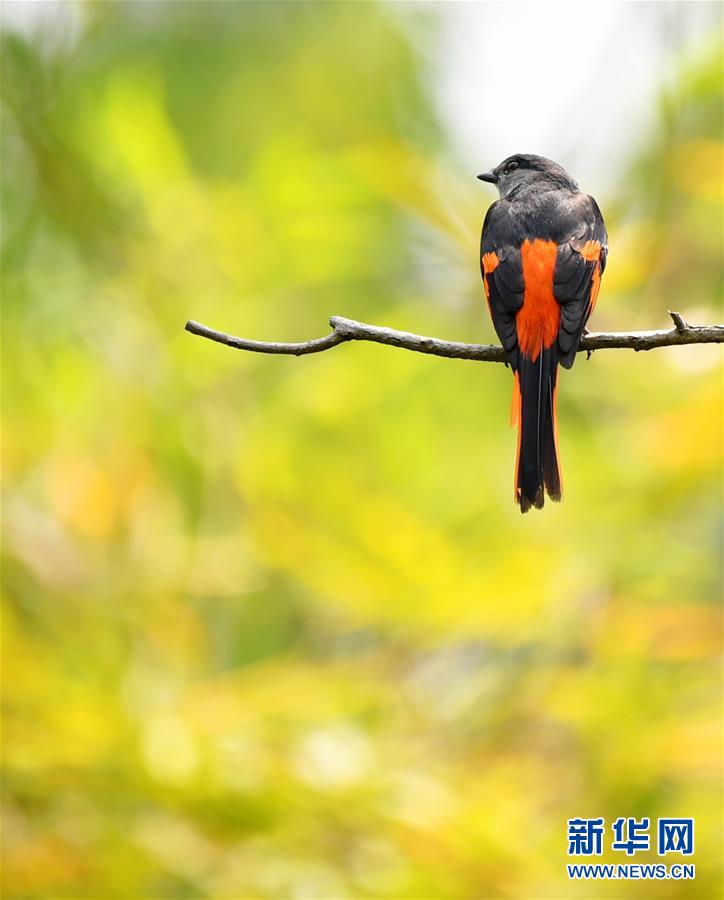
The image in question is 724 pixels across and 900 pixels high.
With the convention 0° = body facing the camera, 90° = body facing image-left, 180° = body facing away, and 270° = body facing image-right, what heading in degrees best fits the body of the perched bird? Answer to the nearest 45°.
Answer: approximately 180°
